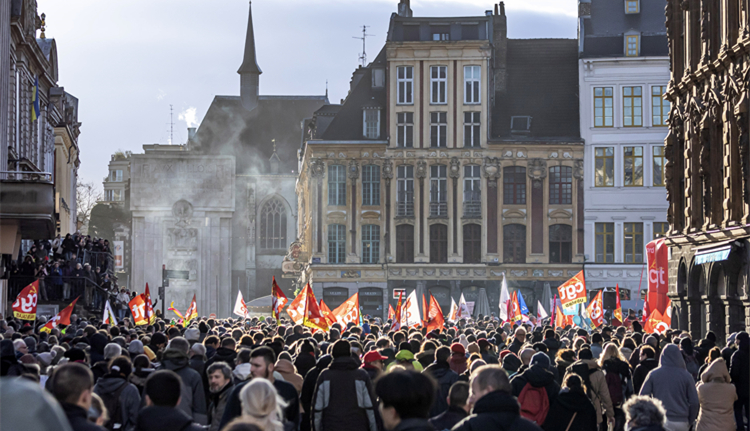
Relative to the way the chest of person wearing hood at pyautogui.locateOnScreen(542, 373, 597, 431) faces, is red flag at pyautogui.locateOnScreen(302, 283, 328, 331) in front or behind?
in front

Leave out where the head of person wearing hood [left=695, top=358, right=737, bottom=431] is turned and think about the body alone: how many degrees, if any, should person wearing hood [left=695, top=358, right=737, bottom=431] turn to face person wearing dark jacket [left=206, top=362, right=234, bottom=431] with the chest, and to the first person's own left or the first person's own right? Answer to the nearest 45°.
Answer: approximately 135° to the first person's own left

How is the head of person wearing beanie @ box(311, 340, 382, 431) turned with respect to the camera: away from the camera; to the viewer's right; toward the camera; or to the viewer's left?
away from the camera

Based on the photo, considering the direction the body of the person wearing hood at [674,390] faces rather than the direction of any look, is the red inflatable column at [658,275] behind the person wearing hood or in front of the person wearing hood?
in front

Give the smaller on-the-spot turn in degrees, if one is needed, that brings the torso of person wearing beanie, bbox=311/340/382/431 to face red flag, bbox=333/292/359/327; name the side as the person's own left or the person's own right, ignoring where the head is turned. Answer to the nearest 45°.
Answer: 0° — they already face it

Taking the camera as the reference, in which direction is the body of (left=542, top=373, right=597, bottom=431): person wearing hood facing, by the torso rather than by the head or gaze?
away from the camera

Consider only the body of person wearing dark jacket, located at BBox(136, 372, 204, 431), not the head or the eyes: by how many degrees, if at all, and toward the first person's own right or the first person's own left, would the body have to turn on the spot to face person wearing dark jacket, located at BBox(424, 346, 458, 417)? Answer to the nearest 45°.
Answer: approximately 45° to the first person's own right

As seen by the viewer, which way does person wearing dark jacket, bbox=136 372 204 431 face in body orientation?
away from the camera

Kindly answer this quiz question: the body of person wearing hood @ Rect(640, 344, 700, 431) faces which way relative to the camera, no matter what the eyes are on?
away from the camera

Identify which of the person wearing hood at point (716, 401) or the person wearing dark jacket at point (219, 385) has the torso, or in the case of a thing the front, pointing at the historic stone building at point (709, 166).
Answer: the person wearing hood at point (716, 401)

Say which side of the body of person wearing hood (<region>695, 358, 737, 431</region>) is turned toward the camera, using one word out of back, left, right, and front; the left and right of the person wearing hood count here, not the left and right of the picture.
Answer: back

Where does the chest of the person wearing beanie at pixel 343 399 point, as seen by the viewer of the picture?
away from the camera

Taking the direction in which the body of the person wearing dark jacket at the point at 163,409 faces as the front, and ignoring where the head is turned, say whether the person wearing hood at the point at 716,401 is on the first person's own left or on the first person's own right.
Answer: on the first person's own right
